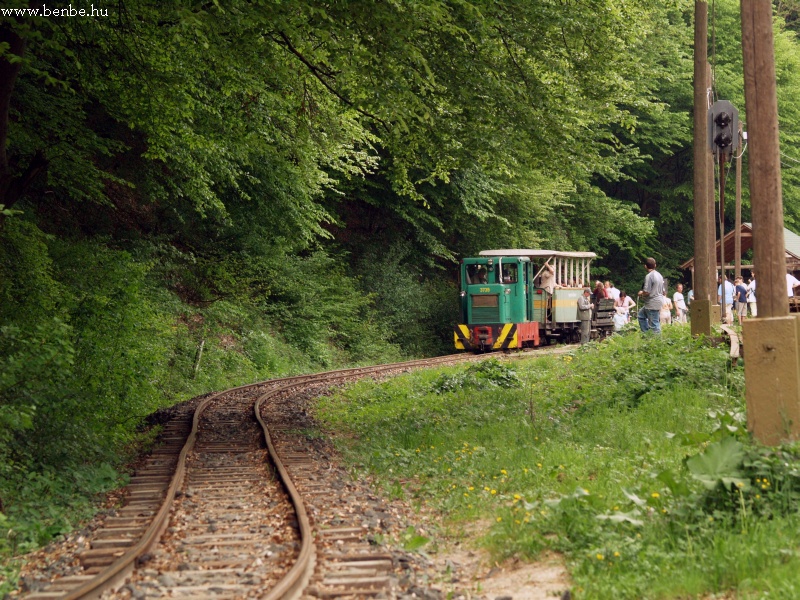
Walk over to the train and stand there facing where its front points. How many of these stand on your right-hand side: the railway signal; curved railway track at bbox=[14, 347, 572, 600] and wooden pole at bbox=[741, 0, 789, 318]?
0

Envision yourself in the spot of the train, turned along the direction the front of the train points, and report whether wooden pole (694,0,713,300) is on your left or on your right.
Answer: on your left

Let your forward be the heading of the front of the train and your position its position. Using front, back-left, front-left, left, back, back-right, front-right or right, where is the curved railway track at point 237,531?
front-left

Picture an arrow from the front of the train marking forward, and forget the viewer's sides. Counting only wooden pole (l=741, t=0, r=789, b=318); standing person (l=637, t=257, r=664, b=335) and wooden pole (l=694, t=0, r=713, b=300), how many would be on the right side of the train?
0

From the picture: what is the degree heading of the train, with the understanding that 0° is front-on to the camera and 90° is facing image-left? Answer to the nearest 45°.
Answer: approximately 45°

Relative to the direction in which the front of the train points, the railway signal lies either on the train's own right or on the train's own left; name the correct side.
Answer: on the train's own left

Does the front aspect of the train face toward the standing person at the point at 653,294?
no

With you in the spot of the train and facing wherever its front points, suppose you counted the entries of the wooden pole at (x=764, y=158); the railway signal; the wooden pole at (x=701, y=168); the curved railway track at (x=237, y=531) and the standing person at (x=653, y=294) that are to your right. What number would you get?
0

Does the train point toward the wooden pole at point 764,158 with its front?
no

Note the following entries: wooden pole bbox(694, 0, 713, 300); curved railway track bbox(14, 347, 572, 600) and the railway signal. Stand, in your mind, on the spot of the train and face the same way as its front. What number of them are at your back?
0
